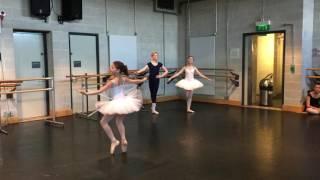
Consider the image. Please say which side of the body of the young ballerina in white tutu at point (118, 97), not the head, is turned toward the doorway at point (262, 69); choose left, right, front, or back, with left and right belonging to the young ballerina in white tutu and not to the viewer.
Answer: right

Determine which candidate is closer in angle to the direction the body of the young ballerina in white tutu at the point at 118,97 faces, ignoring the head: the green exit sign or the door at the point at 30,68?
the door

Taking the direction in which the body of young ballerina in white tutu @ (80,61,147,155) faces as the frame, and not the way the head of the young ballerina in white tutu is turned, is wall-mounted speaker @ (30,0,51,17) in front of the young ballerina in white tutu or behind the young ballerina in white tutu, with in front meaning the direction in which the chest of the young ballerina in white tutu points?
in front

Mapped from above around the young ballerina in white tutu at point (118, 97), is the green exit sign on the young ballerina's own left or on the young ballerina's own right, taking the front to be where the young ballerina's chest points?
on the young ballerina's own right

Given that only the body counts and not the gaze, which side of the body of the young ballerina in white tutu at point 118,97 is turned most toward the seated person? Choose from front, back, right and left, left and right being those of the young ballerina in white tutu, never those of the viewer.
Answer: right

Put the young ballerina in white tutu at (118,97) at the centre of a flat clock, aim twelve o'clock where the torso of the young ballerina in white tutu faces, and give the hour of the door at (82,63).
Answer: The door is roughly at 1 o'clock from the young ballerina in white tutu.

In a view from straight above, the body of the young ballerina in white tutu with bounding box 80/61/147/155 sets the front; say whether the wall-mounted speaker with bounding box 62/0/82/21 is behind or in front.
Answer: in front

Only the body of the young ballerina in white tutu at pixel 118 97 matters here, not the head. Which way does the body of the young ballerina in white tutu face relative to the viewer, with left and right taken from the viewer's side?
facing away from the viewer and to the left of the viewer

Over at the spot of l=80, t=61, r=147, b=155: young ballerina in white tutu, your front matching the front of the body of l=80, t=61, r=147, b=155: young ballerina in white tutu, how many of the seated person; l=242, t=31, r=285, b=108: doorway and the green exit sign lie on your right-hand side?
3

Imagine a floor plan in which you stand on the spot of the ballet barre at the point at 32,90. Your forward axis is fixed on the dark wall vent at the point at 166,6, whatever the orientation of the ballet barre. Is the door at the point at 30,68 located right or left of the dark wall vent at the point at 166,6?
left
